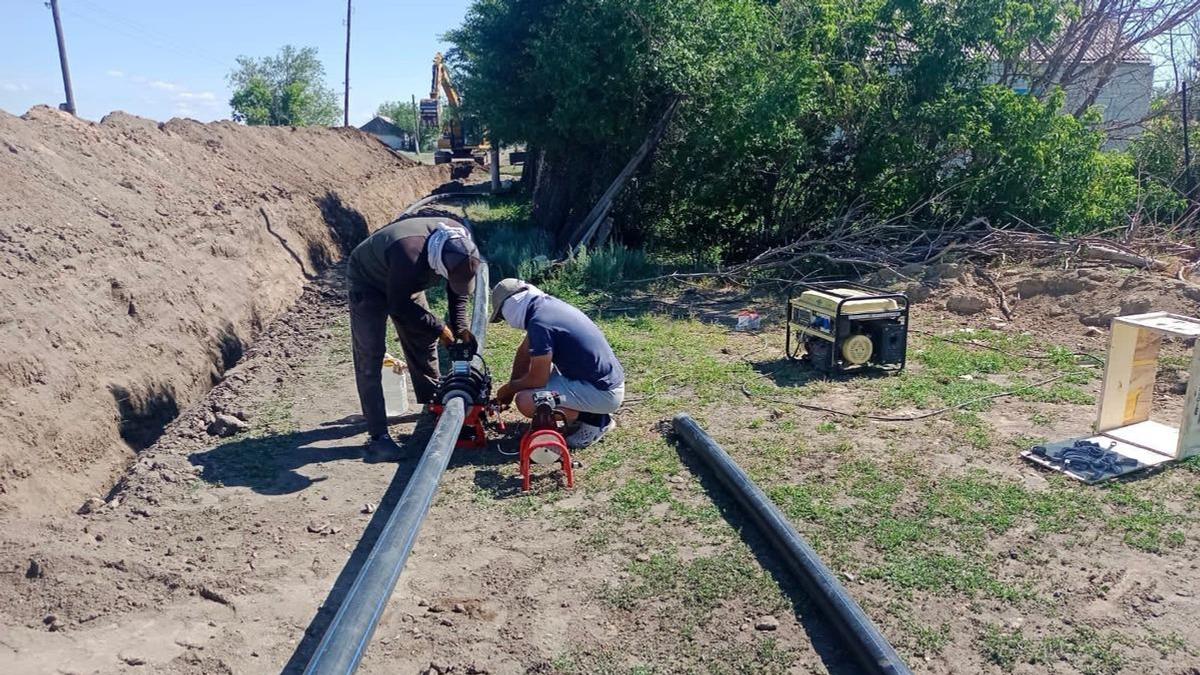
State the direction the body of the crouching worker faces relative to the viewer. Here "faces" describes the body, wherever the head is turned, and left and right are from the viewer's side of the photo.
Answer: facing to the left of the viewer

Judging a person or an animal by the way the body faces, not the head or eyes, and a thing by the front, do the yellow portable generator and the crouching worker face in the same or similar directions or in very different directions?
same or similar directions

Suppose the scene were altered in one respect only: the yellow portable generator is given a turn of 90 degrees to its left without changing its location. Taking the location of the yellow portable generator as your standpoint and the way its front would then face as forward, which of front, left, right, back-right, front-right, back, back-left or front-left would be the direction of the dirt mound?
back-right

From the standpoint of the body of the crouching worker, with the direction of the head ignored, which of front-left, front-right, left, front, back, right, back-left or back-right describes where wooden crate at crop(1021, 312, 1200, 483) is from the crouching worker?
back

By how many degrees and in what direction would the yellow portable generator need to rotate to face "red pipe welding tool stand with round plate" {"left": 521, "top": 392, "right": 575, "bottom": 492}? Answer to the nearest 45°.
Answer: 0° — it already faces it

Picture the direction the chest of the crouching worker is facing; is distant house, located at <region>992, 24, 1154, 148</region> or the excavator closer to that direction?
the excavator

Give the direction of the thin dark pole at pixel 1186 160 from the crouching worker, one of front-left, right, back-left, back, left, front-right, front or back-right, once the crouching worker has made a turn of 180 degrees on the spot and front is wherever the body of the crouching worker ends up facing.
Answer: front-left

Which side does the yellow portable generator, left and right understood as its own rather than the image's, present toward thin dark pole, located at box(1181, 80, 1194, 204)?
back

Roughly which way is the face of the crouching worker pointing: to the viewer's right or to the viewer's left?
to the viewer's left

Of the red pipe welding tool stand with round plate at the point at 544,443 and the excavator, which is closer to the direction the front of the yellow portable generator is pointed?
the red pipe welding tool stand with round plate

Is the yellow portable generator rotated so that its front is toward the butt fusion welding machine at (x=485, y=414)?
yes

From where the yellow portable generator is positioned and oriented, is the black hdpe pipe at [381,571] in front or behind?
in front

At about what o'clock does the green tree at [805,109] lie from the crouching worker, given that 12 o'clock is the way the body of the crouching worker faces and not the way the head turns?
The green tree is roughly at 4 o'clock from the crouching worker.

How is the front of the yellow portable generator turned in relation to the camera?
facing the viewer and to the left of the viewer

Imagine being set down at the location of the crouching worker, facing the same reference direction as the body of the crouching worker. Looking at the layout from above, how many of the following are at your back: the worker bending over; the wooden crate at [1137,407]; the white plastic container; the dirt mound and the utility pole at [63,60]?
1

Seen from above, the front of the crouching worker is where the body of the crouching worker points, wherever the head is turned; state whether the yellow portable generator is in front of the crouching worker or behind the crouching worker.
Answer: behind

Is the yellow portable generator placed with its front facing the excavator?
no

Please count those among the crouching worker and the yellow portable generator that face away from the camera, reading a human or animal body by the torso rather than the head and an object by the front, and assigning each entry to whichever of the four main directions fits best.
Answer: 0
